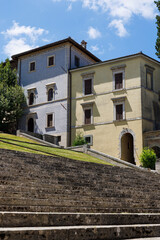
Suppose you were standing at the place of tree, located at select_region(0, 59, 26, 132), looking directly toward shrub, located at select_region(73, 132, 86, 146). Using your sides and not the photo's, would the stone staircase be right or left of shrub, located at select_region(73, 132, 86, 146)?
right

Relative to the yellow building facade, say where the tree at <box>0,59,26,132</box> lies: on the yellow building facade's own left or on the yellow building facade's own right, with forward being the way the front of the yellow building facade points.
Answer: on the yellow building facade's own right

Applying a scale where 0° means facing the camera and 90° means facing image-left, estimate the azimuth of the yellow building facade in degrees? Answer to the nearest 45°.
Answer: approximately 45°
